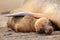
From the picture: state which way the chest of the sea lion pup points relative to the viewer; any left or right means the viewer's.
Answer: facing the viewer and to the right of the viewer
